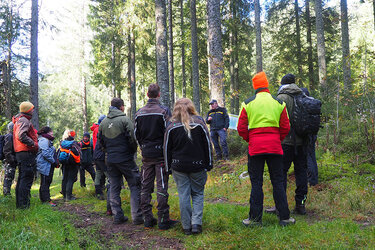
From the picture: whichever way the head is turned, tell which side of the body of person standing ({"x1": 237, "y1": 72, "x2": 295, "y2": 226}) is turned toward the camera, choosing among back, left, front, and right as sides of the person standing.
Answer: back

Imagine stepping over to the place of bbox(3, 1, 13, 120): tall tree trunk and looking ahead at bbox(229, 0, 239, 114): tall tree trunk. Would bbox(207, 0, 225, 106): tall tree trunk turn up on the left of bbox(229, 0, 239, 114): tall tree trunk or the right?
right

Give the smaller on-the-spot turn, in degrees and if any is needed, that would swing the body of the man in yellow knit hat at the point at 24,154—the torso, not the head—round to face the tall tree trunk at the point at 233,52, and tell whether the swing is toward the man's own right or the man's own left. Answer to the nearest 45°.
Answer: approximately 45° to the man's own left

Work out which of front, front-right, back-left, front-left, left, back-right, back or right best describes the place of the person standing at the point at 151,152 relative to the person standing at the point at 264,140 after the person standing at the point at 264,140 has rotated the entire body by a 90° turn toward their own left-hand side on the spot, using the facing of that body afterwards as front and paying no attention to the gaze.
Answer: front

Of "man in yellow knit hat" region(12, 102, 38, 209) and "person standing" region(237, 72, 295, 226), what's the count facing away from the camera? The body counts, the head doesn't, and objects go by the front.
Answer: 1

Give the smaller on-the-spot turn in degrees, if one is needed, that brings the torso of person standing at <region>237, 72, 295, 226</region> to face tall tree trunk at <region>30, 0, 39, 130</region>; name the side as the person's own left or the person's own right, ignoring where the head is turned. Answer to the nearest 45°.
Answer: approximately 45° to the person's own left

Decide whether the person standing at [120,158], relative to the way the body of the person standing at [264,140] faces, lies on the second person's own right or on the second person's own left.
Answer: on the second person's own left

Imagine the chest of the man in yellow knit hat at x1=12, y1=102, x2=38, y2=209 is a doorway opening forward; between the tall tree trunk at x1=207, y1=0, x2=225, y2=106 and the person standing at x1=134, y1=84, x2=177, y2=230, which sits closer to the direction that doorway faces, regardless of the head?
the tall tree trunk

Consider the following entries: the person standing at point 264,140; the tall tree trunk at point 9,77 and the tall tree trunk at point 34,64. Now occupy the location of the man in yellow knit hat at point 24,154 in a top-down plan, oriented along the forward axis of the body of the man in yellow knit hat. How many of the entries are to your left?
2

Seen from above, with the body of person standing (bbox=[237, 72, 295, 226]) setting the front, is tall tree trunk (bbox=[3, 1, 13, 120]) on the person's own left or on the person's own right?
on the person's own left
